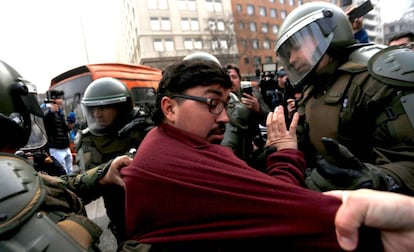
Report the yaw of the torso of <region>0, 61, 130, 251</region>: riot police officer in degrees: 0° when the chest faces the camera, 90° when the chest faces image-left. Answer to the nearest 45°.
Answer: approximately 270°

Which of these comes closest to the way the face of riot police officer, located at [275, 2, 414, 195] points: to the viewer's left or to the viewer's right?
to the viewer's left

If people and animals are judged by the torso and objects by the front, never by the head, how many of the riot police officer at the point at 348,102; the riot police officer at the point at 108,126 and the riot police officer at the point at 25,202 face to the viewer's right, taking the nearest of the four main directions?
1

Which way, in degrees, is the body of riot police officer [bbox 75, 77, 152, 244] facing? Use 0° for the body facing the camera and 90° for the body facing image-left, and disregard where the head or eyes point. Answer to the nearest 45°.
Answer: approximately 45°

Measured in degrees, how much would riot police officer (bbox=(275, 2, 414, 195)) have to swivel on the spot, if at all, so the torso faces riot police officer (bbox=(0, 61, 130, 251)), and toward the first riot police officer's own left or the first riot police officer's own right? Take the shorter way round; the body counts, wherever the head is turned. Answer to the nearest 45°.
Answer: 0° — they already face them

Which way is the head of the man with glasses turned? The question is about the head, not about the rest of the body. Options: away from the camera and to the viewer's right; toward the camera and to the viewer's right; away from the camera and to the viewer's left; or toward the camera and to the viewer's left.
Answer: toward the camera and to the viewer's right
